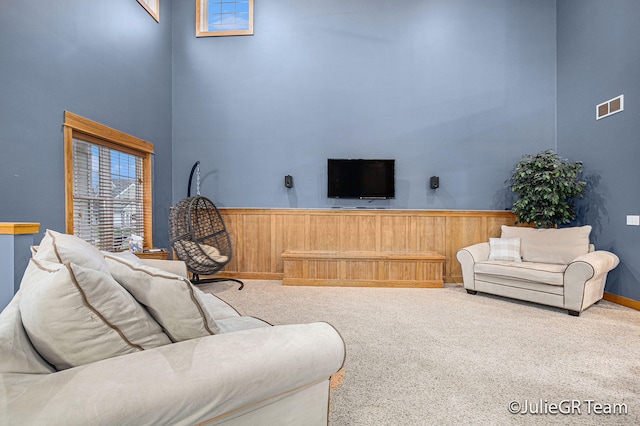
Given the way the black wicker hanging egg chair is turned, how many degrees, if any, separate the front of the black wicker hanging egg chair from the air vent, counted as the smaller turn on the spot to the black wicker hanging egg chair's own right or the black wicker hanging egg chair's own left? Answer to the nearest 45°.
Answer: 0° — it already faces it

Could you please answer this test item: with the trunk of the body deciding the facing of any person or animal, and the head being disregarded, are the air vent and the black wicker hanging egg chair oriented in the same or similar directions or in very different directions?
very different directions

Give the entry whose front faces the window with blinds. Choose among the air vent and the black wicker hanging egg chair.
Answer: the air vent

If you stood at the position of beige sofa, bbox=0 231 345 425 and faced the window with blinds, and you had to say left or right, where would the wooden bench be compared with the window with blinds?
right

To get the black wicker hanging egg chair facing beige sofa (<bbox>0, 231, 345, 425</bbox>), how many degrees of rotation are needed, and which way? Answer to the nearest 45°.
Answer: approximately 45° to its right
